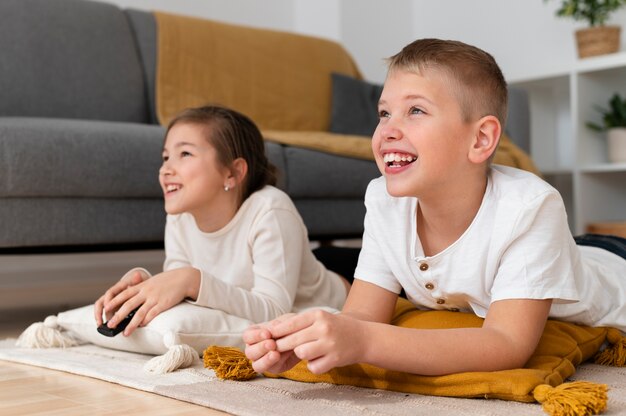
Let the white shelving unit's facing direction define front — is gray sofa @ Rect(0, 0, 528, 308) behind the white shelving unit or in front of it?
in front

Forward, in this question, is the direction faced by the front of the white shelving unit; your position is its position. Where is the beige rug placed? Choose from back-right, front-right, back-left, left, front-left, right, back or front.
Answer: front-left

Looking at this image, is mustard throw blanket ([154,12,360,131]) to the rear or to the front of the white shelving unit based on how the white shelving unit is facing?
to the front

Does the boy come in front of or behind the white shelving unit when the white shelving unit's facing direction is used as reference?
in front

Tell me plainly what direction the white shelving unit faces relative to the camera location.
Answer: facing the viewer and to the left of the viewer
